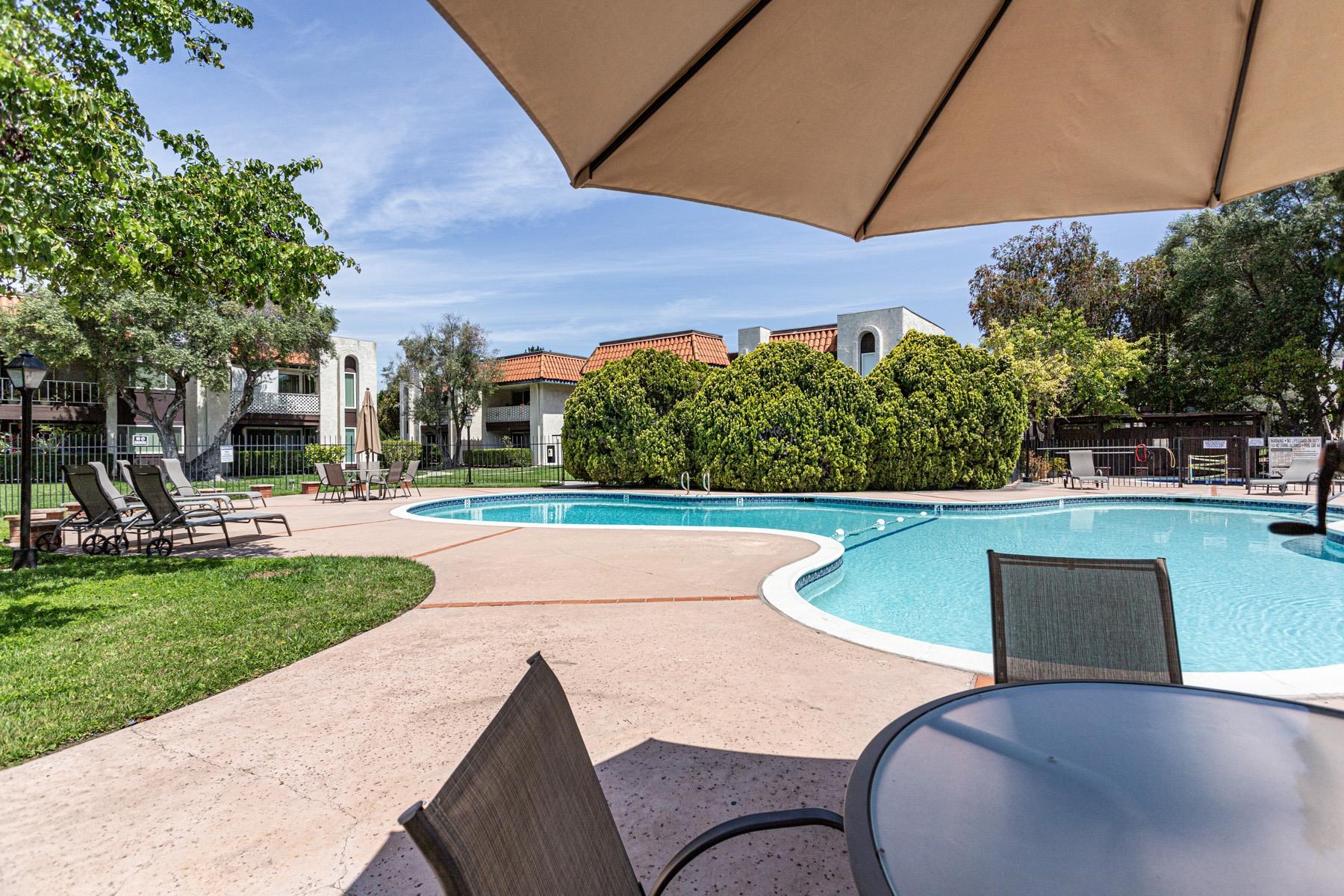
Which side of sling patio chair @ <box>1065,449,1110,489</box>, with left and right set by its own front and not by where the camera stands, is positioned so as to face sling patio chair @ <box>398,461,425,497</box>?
right

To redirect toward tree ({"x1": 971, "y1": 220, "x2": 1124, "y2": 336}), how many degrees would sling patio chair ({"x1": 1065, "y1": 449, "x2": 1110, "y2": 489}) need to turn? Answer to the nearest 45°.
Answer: approximately 135° to its left

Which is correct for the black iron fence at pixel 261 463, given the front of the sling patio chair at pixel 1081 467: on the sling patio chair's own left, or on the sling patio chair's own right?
on the sling patio chair's own right

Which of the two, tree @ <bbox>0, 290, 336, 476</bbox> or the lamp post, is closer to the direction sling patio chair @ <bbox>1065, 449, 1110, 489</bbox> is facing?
the lamp post

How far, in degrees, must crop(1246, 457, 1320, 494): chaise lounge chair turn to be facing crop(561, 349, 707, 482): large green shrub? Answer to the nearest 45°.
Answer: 0° — it already faces it

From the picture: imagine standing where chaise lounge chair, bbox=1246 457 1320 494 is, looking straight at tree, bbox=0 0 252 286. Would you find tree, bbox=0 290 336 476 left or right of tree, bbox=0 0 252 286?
right

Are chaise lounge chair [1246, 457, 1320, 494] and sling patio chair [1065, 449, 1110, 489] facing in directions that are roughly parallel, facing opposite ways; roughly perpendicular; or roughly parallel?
roughly perpendicular

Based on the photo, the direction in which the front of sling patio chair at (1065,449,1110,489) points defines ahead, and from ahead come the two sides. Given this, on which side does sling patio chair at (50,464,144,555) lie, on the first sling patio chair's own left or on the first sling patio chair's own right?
on the first sling patio chair's own right

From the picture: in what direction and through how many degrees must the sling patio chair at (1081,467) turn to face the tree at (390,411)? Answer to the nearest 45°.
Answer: approximately 135° to its right

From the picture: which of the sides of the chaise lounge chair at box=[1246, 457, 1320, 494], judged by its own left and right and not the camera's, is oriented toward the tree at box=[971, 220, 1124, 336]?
right

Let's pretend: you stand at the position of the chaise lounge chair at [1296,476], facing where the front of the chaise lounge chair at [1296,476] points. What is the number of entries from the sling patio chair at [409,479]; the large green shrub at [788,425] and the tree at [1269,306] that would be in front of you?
2

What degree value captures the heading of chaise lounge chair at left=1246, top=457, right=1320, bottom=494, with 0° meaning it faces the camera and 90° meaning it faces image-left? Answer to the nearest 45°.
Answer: approximately 45°
